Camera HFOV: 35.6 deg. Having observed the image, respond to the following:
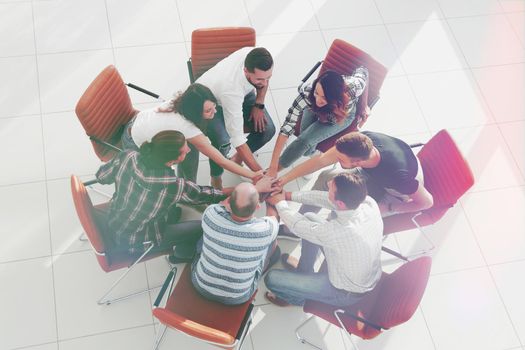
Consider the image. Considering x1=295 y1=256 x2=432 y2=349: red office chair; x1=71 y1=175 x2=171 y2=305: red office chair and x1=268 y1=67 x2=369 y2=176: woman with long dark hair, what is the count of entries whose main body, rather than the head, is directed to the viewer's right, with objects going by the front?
1

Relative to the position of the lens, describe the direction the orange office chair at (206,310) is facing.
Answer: facing away from the viewer and to the right of the viewer

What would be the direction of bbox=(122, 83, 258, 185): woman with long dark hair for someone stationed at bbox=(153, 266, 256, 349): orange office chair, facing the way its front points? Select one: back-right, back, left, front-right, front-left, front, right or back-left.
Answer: front-left

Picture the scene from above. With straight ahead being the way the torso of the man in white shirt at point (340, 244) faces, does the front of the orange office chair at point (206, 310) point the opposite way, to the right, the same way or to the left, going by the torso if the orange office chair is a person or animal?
to the right

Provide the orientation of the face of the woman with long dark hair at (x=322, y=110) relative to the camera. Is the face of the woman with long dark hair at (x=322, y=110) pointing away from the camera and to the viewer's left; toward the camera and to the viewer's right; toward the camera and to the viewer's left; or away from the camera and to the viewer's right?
toward the camera and to the viewer's left

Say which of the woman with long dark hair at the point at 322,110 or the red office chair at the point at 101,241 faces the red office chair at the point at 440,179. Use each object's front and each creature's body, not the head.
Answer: the red office chair at the point at 101,241

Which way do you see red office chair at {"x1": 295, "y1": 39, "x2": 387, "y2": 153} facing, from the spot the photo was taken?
facing the viewer and to the left of the viewer

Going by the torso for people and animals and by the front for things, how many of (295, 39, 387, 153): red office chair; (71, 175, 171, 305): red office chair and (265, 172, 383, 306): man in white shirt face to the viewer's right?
1

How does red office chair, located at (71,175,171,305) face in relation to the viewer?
to the viewer's right

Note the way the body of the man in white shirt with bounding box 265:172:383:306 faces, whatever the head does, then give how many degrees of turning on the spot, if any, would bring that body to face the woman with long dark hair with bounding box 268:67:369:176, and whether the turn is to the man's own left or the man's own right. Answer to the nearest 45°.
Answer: approximately 45° to the man's own right

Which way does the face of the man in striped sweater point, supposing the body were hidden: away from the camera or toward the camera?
away from the camera

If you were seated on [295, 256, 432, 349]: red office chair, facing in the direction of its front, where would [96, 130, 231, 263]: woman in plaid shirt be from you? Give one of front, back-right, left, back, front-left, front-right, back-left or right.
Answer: front-left

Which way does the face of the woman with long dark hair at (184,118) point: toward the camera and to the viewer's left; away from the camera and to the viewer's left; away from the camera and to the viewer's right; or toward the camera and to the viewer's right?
toward the camera and to the viewer's right

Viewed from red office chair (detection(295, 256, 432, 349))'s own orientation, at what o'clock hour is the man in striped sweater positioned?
The man in striped sweater is roughly at 12 o'clock from the red office chair.

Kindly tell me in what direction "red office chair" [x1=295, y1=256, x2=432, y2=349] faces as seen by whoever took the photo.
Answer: facing away from the viewer and to the left of the viewer

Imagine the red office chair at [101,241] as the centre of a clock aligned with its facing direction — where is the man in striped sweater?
The man in striped sweater is roughly at 1 o'clock from the red office chair.
